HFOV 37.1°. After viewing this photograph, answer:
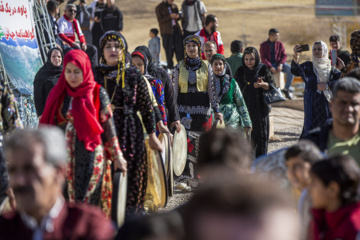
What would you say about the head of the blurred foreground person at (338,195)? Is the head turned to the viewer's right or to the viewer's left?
to the viewer's left

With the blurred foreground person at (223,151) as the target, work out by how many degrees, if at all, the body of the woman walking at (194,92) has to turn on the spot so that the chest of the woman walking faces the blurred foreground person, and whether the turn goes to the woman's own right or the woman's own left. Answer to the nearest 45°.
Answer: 0° — they already face them

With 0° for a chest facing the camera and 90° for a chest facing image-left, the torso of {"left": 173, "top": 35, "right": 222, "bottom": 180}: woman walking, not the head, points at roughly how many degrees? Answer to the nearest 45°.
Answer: approximately 0°

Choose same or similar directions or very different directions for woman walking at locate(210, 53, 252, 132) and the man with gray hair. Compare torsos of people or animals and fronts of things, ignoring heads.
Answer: same or similar directions

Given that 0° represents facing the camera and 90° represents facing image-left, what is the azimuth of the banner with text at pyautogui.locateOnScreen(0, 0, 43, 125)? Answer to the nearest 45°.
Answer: approximately 0°

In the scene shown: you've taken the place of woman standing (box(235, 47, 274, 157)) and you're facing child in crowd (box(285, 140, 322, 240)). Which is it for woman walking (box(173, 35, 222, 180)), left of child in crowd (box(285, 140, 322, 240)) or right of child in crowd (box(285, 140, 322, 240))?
right

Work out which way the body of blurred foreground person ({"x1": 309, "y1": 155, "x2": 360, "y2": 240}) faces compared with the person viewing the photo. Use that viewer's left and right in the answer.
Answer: facing to the left of the viewer

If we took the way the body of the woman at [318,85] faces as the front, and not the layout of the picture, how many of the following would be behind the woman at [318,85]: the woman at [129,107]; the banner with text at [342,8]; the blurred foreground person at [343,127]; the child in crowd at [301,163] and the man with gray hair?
1

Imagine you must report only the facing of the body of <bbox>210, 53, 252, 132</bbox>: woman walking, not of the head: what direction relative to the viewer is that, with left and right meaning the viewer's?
facing the viewer and to the left of the viewer

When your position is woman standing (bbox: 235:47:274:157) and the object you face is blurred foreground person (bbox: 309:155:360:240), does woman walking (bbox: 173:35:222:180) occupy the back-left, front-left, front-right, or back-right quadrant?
front-right

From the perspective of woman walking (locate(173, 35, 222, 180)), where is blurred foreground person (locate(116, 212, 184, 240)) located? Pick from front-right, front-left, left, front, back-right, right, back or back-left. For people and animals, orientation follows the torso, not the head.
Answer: front

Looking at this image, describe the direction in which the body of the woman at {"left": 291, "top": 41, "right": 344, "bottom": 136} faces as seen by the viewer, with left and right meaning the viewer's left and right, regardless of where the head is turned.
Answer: facing the viewer

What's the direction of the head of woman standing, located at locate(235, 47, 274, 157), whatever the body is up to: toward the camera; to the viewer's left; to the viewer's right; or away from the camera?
toward the camera
